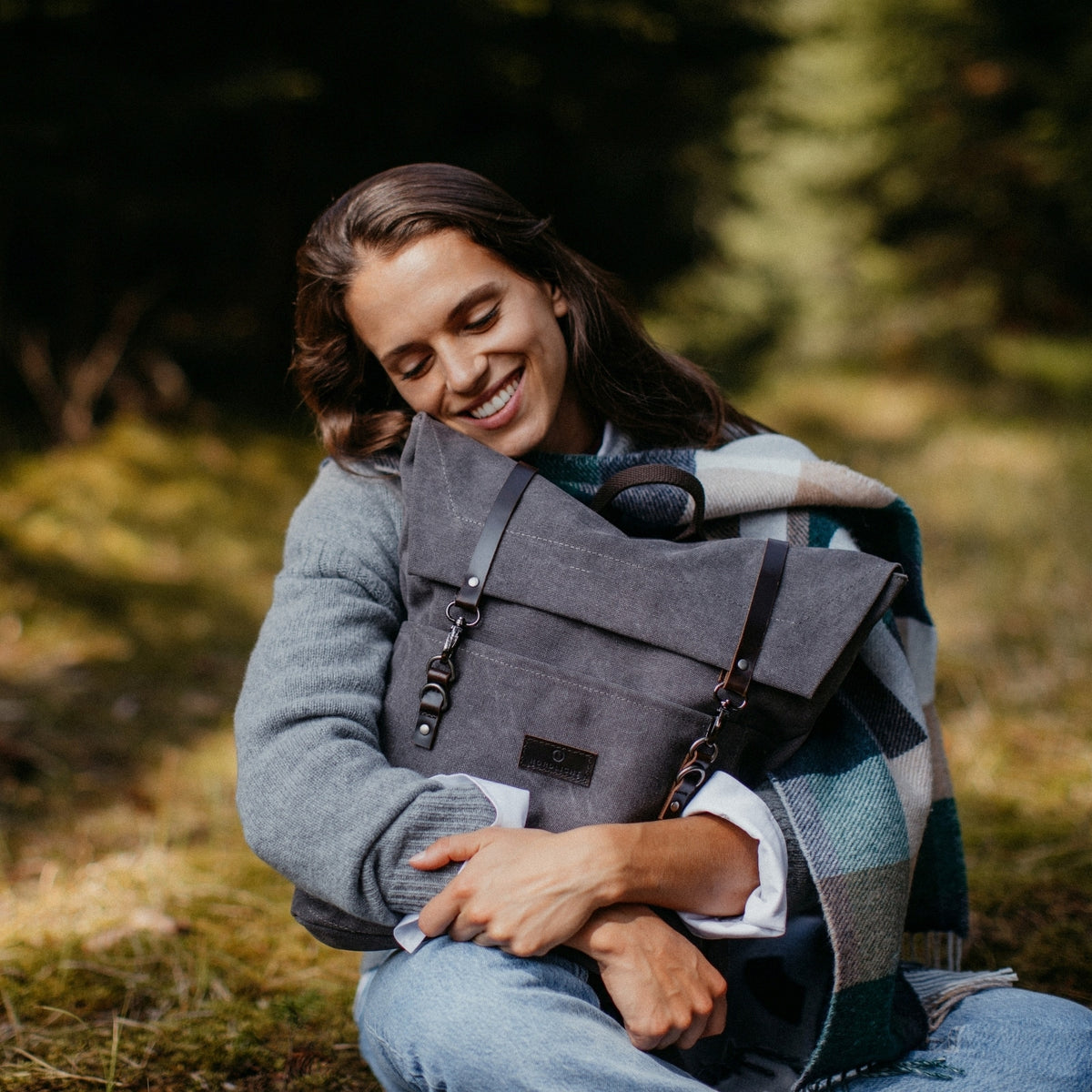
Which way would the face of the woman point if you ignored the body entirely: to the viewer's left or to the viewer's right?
to the viewer's left

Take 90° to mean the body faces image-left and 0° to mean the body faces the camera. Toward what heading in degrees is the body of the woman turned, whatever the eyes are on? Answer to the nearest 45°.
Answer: approximately 0°
